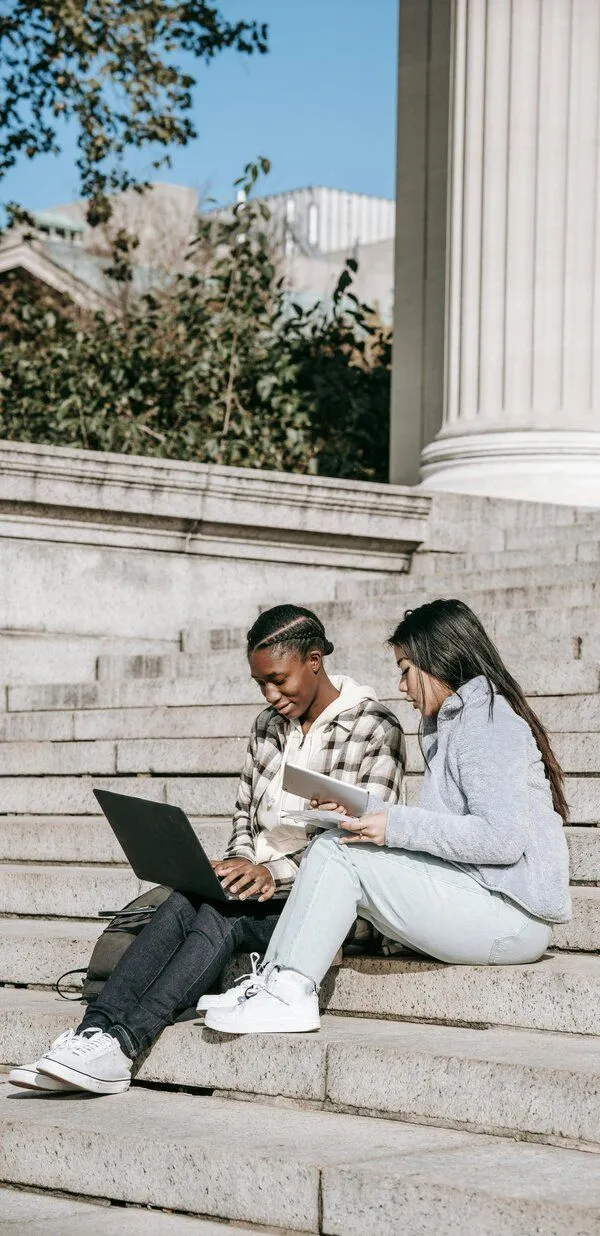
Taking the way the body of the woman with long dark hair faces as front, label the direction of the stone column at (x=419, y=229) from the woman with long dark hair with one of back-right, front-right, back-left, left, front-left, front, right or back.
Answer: right

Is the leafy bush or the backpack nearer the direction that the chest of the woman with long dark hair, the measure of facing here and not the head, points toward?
the backpack

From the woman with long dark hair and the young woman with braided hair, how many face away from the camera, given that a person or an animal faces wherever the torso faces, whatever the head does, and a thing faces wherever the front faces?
0

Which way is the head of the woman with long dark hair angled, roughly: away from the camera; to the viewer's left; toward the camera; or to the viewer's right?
to the viewer's left

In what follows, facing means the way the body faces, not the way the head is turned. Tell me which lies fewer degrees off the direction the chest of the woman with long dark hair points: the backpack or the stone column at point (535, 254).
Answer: the backpack

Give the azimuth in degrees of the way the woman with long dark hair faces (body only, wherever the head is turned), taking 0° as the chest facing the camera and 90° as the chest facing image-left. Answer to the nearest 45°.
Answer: approximately 90°

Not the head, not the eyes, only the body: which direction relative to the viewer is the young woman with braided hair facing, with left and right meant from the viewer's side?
facing the viewer and to the left of the viewer

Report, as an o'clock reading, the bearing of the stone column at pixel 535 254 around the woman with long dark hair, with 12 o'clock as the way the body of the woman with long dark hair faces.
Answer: The stone column is roughly at 3 o'clock from the woman with long dark hair.

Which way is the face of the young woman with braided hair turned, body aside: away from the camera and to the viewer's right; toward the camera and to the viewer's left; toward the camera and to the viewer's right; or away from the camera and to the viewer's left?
toward the camera and to the viewer's left

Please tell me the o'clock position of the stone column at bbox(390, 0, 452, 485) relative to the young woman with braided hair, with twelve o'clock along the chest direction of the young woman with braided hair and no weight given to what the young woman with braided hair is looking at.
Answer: The stone column is roughly at 5 o'clock from the young woman with braided hair.

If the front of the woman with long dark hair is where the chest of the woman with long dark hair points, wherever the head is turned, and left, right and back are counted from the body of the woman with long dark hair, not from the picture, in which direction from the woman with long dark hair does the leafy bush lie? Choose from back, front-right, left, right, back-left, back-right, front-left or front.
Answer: right
